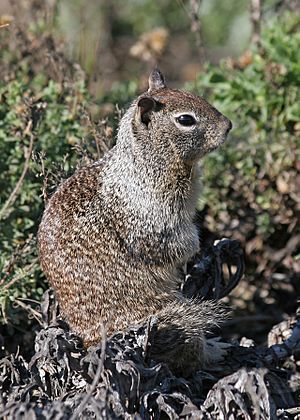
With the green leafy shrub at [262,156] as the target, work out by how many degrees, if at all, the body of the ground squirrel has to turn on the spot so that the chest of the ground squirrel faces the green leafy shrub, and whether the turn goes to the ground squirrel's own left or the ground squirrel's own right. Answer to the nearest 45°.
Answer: approximately 45° to the ground squirrel's own left

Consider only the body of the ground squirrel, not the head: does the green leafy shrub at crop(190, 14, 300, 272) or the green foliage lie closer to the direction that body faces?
the green leafy shrub

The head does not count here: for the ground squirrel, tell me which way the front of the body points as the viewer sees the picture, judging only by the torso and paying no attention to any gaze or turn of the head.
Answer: to the viewer's right

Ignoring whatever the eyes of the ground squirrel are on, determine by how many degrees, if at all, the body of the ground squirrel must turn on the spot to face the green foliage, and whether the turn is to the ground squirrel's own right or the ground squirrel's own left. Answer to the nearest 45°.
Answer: approximately 135° to the ground squirrel's own left
